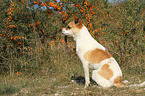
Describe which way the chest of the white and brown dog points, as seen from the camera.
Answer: to the viewer's left
